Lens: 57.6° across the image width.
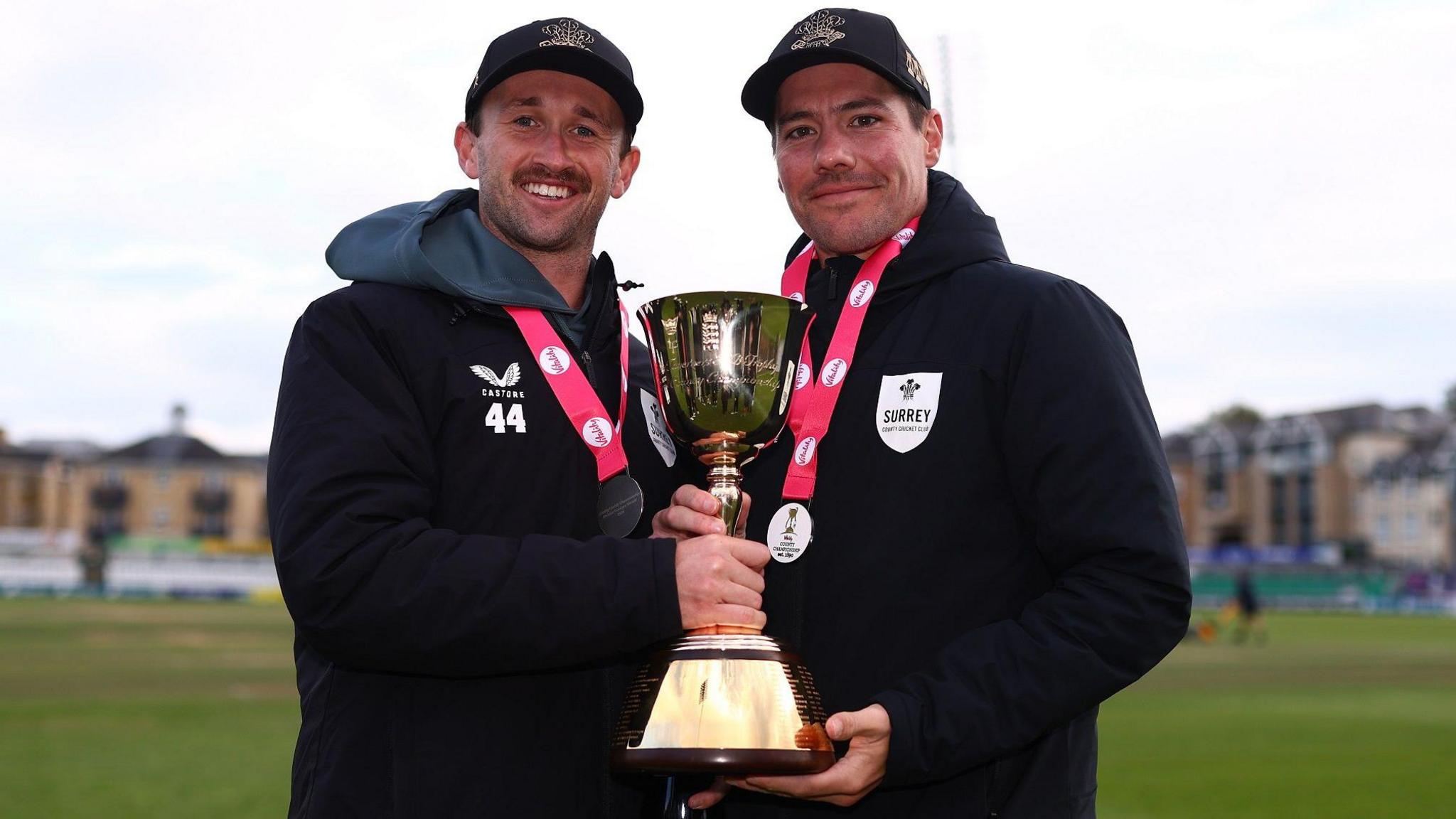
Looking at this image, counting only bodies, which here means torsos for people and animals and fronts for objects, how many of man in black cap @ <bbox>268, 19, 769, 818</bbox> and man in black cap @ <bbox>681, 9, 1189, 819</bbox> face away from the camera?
0

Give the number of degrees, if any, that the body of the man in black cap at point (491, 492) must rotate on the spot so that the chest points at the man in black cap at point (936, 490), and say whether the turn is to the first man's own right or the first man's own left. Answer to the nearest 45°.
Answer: approximately 45° to the first man's own left

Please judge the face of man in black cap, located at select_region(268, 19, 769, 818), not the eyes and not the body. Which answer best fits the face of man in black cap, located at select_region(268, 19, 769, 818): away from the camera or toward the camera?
toward the camera

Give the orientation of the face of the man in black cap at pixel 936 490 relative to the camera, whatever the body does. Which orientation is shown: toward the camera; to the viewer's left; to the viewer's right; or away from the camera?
toward the camera

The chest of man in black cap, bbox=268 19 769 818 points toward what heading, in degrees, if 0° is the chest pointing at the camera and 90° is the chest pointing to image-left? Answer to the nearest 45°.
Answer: approximately 315°

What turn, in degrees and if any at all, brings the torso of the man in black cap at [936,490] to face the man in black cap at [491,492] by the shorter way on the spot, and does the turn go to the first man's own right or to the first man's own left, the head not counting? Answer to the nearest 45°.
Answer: approximately 45° to the first man's own right

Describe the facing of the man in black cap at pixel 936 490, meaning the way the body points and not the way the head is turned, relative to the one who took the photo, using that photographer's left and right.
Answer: facing the viewer and to the left of the viewer
